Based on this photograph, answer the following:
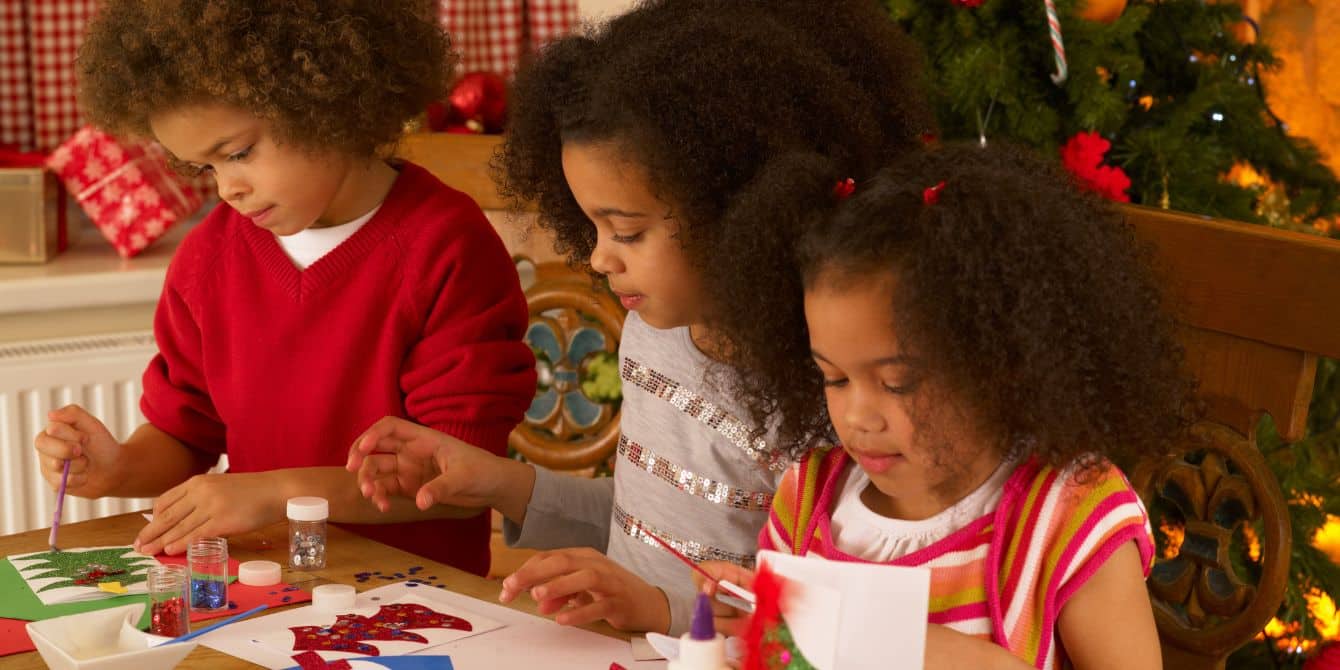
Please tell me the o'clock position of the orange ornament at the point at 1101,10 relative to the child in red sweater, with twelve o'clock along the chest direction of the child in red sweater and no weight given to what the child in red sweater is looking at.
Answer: The orange ornament is roughly at 7 o'clock from the child in red sweater.

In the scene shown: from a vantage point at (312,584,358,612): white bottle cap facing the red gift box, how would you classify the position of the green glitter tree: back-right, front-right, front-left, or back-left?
front-left

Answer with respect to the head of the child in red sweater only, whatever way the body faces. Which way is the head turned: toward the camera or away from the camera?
toward the camera

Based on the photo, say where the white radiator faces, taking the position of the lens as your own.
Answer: facing the viewer

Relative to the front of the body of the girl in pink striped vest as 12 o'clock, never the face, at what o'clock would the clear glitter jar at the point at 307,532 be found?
The clear glitter jar is roughly at 2 o'clock from the girl in pink striped vest.

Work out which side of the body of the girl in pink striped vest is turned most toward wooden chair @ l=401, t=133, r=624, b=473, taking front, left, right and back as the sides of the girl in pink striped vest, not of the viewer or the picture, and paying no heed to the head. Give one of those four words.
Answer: right

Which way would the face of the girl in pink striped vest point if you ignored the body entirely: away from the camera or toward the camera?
toward the camera

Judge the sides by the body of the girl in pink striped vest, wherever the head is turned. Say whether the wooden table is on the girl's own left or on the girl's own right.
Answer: on the girl's own right

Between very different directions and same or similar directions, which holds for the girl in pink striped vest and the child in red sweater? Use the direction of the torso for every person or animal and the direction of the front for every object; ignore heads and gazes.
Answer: same or similar directions

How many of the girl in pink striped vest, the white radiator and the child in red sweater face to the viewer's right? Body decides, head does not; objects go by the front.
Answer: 0

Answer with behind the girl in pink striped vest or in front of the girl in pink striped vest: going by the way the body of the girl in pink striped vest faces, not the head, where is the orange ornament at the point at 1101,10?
behind

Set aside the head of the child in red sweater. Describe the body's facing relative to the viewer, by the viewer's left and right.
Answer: facing the viewer and to the left of the viewer

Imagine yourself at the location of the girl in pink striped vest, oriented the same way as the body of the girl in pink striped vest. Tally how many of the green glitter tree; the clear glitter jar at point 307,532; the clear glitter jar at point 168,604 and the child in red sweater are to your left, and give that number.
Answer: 0

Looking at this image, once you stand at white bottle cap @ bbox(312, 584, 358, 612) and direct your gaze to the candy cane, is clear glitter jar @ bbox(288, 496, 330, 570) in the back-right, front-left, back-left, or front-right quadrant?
front-left

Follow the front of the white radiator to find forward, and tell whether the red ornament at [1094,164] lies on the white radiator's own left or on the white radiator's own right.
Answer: on the white radiator's own left

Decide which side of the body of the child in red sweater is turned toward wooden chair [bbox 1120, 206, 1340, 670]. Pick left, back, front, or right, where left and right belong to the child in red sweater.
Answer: left
